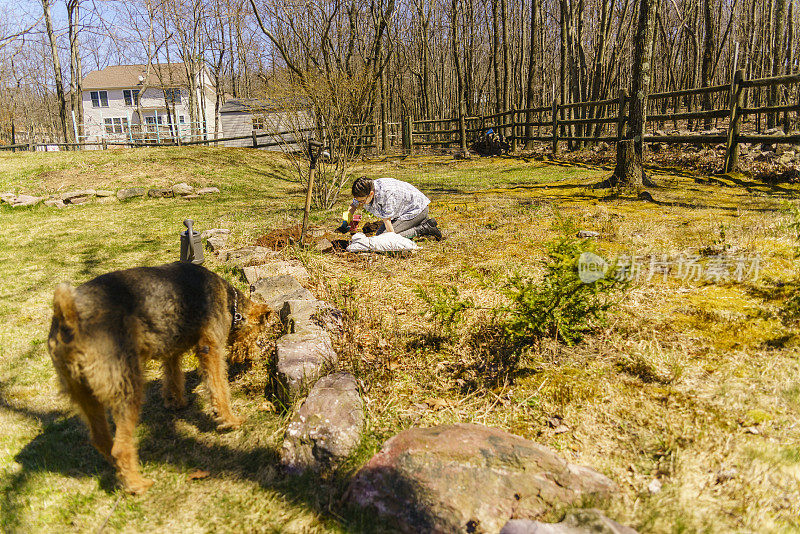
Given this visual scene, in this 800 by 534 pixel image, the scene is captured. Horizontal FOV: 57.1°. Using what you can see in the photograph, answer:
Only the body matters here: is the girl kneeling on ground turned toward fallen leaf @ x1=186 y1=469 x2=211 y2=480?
no

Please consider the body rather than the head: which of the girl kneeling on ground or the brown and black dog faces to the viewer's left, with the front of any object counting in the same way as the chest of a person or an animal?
the girl kneeling on ground

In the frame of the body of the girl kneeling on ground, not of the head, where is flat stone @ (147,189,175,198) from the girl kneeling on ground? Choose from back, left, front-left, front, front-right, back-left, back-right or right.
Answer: front-right

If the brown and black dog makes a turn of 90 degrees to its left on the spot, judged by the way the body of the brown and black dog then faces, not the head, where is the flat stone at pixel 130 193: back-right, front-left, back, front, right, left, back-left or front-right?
front-right

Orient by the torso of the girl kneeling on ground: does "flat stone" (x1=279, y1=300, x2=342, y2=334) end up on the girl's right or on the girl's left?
on the girl's left

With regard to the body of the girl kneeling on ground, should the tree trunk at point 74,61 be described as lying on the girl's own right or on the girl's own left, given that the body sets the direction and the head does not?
on the girl's own right

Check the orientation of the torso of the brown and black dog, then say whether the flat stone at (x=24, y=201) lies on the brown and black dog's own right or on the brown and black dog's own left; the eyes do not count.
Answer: on the brown and black dog's own left

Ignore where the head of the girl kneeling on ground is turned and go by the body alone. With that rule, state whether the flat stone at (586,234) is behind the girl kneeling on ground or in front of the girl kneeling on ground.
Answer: behind

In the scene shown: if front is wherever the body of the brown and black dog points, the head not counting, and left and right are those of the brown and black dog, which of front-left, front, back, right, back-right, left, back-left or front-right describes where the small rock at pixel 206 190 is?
front-left

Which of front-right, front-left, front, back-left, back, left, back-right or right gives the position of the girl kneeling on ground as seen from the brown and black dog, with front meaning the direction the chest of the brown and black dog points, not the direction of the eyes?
front

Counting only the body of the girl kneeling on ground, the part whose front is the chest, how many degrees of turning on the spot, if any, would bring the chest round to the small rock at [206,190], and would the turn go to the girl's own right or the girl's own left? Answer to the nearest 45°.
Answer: approximately 45° to the girl's own right

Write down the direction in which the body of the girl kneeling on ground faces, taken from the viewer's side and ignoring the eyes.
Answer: to the viewer's left

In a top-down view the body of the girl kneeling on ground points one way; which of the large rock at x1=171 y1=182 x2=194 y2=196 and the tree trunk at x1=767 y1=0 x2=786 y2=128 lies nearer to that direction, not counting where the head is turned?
the large rock

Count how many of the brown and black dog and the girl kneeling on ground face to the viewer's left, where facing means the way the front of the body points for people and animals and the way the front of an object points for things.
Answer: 1

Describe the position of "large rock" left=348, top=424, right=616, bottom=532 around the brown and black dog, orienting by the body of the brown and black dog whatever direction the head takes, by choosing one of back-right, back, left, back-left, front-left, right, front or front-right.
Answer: right

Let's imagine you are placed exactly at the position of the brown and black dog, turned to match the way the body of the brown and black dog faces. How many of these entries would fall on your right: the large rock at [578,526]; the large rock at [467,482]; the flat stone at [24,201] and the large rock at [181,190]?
2

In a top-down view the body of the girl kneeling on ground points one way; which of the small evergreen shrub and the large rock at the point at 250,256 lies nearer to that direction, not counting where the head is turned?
the large rock

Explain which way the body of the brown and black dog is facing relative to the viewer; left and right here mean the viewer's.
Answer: facing away from the viewer and to the right of the viewer

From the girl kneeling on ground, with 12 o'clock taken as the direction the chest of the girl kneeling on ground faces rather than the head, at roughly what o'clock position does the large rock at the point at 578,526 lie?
The large rock is roughly at 9 o'clock from the girl kneeling on ground.

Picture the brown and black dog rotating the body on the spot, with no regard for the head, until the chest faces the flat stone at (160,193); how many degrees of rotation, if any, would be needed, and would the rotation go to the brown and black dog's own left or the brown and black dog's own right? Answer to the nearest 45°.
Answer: approximately 45° to the brown and black dog's own left
